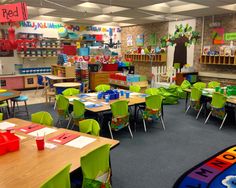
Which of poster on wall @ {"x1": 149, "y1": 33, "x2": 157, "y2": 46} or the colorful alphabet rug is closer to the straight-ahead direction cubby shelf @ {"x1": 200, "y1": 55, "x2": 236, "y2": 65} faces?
the colorful alphabet rug

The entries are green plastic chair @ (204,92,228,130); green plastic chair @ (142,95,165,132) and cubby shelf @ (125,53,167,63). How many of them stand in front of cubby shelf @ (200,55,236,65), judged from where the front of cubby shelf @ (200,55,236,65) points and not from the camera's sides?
2

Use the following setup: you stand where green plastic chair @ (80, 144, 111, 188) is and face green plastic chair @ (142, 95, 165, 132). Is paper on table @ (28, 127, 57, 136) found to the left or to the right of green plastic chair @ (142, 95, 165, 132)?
left

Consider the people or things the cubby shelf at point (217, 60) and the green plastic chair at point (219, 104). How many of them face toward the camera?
1

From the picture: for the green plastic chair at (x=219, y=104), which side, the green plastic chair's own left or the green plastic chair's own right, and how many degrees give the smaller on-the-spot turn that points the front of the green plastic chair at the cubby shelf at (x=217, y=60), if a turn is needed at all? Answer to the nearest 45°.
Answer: approximately 45° to the green plastic chair's own left

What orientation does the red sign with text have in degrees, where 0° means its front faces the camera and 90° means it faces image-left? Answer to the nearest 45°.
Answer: approximately 0°

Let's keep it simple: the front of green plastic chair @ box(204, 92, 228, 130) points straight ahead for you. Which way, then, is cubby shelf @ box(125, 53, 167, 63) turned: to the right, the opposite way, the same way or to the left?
the opposite way

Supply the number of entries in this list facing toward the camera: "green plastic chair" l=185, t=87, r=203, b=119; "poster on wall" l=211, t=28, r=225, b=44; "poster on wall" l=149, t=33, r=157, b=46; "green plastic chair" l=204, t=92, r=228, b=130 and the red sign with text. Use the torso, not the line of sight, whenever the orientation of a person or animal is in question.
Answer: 3

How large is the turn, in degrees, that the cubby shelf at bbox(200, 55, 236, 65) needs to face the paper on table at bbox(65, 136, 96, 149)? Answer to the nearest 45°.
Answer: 0° — it already faces it

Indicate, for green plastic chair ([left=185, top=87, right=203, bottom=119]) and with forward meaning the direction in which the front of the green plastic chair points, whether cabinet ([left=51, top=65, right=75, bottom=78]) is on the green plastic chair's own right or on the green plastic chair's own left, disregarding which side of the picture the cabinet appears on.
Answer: on the green plastic chair's own left

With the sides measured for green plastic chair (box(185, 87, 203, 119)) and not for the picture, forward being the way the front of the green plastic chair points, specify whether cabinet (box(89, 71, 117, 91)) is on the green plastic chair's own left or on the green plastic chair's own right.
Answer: on the green plastic chair's own left

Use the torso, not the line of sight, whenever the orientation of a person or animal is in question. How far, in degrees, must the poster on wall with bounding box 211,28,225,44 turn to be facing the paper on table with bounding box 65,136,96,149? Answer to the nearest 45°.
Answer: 0° — it already faces it

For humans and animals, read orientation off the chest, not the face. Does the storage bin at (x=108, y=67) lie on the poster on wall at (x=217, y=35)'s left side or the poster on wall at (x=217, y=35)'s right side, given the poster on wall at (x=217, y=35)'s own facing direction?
on its right

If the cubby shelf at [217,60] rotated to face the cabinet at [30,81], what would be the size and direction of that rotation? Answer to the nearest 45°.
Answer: approximately 90° to its right

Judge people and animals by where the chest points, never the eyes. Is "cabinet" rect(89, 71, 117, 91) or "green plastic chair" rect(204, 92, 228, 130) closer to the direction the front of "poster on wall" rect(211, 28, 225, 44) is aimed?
the green plastic chair
